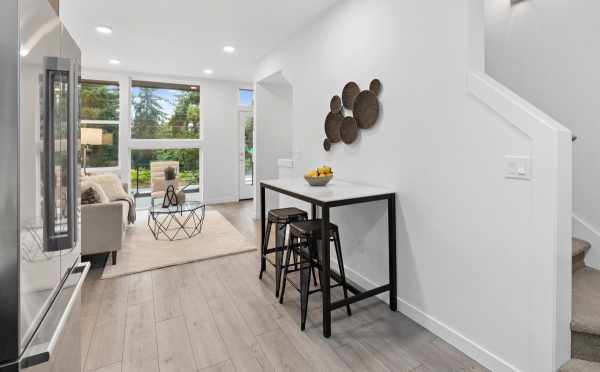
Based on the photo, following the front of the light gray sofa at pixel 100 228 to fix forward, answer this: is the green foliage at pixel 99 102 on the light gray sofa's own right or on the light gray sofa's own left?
on the light gray sofa's own left

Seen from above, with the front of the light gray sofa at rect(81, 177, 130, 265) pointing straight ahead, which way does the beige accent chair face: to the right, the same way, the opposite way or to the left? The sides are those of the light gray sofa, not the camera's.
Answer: to the right

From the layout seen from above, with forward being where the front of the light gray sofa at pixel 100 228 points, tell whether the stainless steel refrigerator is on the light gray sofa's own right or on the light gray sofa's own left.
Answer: on the light gray sofa's own right

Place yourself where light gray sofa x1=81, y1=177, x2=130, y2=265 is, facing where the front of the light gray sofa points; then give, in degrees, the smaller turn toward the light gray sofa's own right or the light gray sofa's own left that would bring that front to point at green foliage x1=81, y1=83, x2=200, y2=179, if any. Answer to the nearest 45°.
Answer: approximately 90° to the light gray sofa's own left

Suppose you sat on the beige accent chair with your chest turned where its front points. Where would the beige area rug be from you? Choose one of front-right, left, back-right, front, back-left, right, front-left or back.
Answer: front

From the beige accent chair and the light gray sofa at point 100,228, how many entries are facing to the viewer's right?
1

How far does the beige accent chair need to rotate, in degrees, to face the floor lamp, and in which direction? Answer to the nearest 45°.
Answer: approximately 45° to its right

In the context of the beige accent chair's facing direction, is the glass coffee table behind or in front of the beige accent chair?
in front

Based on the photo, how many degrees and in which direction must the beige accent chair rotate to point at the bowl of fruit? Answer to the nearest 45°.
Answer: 0° — it already faces it

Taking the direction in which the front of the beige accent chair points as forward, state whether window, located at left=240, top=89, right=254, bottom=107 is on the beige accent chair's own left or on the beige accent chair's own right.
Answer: on the beige accent chair's own left

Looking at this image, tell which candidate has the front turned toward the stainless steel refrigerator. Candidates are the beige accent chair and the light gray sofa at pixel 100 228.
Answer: the beige accent chair

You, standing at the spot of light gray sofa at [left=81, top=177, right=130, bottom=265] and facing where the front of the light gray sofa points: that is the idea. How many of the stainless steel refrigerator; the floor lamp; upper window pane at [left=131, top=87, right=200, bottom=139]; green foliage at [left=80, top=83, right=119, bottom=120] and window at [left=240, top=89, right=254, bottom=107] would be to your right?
1

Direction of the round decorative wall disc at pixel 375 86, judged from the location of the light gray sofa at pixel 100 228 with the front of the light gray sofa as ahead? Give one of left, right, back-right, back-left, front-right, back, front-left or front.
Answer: front-right

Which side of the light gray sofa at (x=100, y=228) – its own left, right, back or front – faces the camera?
right

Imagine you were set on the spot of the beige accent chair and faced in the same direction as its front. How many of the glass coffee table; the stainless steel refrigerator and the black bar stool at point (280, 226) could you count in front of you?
3

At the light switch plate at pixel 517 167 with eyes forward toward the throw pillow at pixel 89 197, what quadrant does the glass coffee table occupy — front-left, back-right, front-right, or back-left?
front-right

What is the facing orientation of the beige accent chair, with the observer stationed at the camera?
facing the viewer

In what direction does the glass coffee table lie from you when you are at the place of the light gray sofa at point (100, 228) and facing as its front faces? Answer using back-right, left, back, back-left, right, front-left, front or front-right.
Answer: front-left
